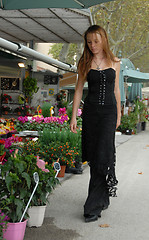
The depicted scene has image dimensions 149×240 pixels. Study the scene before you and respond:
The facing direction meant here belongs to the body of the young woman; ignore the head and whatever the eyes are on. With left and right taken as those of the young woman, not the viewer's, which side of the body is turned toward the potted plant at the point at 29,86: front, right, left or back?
back

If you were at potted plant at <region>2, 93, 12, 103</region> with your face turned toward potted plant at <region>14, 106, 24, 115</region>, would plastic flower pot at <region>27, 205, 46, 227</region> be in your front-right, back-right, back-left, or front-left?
front-right

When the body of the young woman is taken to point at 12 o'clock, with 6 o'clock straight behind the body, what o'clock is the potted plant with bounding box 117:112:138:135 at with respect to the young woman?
The potted plant is roughly at 6 o'clock from the young woman.

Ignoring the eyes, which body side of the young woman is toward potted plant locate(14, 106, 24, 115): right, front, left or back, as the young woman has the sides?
back

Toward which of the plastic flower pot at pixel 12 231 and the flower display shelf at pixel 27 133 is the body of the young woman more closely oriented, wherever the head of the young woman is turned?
the plastic flower pot

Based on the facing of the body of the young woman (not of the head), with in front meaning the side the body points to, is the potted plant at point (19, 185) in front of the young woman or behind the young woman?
in front

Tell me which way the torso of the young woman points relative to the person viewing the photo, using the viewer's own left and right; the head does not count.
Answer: facing the viewer

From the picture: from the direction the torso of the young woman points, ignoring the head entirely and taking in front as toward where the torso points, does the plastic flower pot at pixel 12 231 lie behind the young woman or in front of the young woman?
in front

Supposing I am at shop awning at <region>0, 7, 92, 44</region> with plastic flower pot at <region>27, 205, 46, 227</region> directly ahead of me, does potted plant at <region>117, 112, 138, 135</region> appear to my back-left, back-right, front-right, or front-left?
back-left
